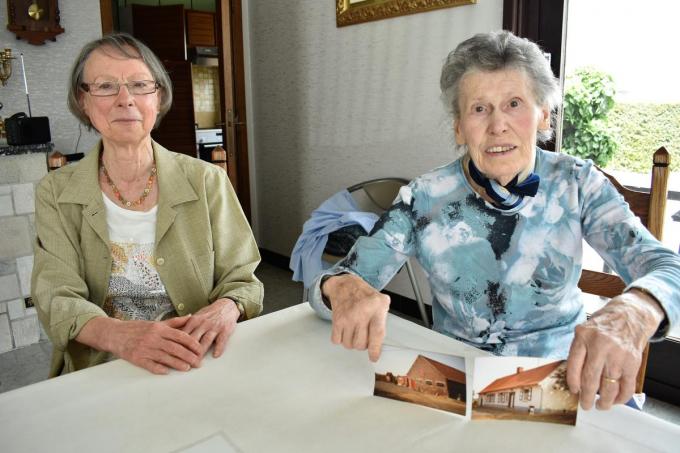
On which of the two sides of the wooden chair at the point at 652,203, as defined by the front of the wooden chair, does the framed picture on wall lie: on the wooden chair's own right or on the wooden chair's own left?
on the wooden chair's own right

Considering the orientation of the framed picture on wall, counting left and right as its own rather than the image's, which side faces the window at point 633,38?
left

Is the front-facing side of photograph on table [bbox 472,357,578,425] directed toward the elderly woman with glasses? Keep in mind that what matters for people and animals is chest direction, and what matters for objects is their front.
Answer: no

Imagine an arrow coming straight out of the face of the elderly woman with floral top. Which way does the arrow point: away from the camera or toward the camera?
toward the camera

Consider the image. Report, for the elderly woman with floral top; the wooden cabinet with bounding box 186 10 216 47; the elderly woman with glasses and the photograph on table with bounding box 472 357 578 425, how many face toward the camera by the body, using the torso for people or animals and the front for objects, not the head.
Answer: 4

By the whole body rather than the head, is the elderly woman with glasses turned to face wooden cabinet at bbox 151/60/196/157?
no

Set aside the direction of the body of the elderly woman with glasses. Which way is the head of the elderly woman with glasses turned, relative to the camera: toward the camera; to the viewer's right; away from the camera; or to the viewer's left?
toward the camera

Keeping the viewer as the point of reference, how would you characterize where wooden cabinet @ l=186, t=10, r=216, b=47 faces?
facing the viewer

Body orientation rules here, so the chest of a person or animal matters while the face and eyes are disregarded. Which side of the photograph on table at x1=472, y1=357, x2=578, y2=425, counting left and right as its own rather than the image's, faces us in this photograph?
front

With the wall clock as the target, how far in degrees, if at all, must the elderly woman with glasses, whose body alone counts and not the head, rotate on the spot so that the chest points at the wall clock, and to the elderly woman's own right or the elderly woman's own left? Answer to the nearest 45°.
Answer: approximately 180°

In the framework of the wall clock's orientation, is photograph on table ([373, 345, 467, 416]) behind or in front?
in front

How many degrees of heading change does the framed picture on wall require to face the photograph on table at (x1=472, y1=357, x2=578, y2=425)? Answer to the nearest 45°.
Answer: approximately 45° to its left

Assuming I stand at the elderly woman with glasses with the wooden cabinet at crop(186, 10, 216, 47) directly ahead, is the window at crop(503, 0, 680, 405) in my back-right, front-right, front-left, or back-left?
front-right

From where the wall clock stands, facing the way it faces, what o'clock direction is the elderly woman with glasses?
The elderly woman with glasses is roughly at 12 o'clock from the wall clock.

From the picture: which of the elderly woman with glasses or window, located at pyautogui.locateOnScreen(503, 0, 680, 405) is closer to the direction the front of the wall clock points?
the elderly woman with glasses
